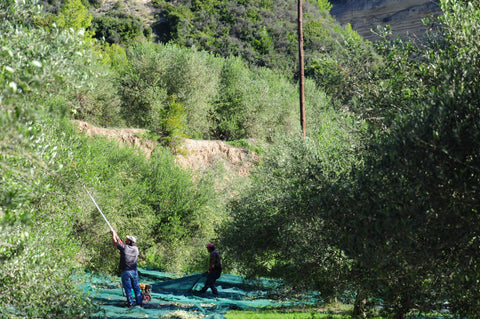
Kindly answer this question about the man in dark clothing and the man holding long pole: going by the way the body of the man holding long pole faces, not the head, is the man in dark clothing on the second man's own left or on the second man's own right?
on the second man's own right

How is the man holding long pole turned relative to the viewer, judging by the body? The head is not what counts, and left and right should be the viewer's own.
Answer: facing away from the viewer and to the left of the viewer

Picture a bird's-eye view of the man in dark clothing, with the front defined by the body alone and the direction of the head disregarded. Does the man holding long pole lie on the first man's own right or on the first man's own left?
on the first man's own left
